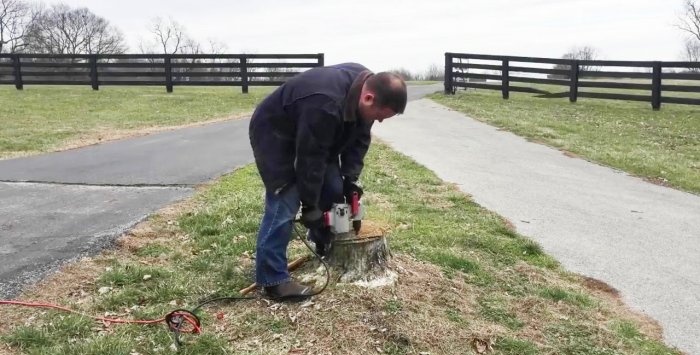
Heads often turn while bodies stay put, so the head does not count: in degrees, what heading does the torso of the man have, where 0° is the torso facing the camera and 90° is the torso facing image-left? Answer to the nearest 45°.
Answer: approximately 270°

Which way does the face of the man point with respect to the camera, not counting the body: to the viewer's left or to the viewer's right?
to the viewer's right

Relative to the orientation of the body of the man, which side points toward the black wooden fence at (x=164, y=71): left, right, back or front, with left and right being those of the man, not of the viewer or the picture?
left
